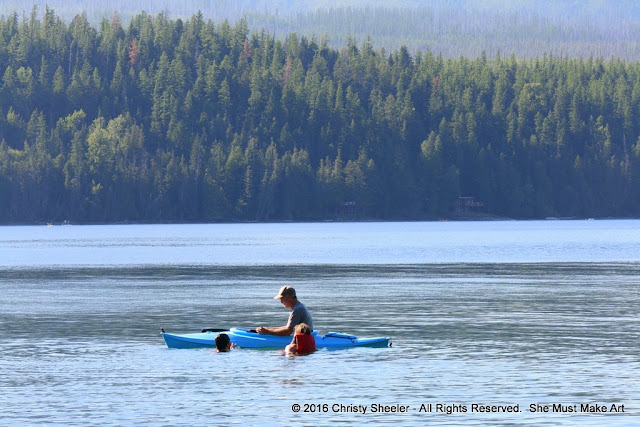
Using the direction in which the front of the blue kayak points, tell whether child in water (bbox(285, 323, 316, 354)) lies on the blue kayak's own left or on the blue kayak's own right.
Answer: on the blue kayak's own left

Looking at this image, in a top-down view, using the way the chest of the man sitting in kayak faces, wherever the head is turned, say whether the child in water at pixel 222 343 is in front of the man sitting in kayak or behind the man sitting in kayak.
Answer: in front

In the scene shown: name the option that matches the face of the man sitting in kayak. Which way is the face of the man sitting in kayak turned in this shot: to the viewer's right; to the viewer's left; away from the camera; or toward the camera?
to the viewer's left

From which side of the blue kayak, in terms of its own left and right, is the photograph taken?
left

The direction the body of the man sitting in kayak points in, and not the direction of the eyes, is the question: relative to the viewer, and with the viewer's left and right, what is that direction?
facing to the left of the viewer

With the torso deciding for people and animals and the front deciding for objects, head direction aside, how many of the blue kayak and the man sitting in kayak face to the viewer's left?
2
